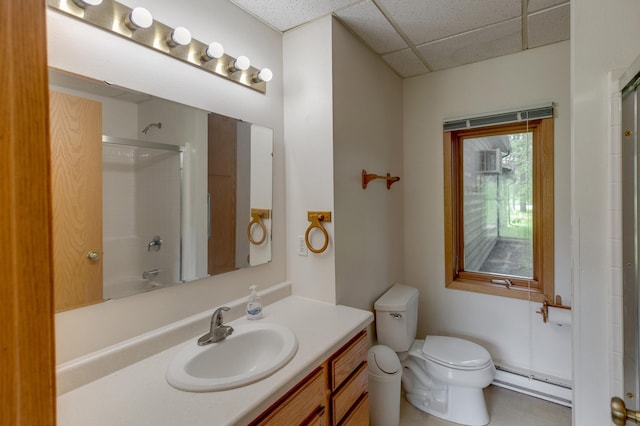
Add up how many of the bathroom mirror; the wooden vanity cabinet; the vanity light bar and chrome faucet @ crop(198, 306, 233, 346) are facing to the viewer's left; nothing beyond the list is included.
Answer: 0

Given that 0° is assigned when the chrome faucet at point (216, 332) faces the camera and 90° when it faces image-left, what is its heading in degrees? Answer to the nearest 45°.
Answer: approximately 315°

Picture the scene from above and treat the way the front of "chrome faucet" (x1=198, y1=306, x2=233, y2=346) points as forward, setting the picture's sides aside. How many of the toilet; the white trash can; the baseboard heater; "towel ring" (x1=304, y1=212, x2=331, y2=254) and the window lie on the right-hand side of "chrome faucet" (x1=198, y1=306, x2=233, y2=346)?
0

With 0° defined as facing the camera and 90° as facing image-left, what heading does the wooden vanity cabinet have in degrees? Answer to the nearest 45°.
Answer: approximately 315°

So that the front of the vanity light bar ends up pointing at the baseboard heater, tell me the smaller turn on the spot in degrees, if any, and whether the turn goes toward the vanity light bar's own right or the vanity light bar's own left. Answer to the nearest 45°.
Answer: approximately 45° to the vanity light bar's own left

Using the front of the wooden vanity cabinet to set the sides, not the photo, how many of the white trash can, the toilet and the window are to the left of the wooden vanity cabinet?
3

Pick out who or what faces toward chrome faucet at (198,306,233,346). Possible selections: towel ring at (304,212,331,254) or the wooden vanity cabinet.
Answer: the towel ring

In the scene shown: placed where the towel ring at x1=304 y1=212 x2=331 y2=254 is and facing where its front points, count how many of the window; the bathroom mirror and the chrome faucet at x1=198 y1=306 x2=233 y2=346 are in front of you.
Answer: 2

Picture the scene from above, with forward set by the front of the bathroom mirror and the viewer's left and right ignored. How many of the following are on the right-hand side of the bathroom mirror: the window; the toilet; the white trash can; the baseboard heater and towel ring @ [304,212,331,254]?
0

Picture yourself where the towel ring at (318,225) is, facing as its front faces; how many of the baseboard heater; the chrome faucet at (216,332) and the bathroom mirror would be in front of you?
2

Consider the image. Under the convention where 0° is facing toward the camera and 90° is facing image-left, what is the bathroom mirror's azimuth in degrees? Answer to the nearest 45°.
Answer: approximately 315°

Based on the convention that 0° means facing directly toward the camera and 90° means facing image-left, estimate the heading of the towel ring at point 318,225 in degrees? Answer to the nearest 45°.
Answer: approximately 45°

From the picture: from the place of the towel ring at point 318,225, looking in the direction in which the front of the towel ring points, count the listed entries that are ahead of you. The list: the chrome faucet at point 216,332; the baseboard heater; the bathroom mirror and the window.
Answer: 2

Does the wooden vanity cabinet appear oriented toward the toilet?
no

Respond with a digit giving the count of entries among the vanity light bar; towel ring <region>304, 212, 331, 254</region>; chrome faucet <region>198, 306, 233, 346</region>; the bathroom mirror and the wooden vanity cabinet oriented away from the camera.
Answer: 0

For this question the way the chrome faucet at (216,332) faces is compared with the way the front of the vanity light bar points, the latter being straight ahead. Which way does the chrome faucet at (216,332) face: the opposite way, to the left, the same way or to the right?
the same way

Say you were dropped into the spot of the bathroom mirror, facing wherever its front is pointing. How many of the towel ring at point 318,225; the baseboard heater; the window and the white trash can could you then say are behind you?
0

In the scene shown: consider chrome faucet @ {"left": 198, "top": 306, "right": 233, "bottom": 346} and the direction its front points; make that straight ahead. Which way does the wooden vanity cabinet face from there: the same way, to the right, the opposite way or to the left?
the same way
